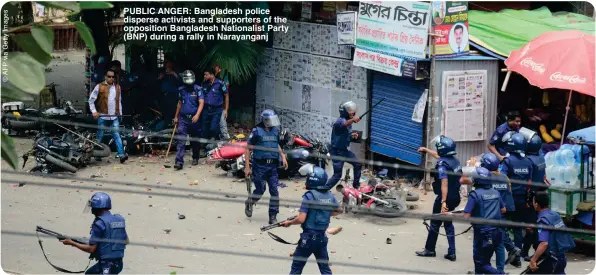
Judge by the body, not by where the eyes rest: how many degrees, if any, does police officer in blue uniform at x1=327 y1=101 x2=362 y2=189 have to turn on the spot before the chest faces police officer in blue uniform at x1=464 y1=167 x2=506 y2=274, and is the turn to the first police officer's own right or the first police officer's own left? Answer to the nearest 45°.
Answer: approximately 45° to the first police officer's own right

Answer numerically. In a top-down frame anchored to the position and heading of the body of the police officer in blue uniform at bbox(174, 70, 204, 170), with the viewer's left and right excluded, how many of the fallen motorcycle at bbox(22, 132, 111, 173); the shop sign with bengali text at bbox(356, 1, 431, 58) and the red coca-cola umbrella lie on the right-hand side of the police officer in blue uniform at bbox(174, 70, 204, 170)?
1

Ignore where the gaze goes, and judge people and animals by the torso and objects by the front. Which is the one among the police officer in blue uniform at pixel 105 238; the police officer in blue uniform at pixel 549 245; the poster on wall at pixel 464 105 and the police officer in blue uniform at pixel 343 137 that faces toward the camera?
the poster on wall

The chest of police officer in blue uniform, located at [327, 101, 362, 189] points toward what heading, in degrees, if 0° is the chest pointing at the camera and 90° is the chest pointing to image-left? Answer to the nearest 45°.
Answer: approximately 270°

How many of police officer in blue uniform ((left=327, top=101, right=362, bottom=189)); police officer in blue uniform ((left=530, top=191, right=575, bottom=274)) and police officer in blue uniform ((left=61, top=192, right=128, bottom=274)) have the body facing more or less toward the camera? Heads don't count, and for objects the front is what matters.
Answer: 0

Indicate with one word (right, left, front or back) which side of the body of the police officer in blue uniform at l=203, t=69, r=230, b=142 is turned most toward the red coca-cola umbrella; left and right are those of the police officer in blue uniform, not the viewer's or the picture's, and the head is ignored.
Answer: left

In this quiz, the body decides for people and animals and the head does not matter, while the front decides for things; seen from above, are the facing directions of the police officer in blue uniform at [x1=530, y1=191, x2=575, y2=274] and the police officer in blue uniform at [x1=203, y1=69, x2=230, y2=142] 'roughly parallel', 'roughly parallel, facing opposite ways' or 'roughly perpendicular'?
roughly perpendicular

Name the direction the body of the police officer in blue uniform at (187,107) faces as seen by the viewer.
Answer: toward the camera

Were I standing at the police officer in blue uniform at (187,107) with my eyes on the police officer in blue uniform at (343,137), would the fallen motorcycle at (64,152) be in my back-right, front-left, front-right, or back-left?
back-right

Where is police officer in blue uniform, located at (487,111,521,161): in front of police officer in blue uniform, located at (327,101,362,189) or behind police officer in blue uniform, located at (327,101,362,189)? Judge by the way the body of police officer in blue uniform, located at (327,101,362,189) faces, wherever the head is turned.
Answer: in front

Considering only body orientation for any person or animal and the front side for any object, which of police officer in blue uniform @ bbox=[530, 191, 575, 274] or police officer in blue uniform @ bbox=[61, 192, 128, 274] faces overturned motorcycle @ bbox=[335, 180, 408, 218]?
police officer in blue uniform @ bbox=[530, 191, 575, 274]

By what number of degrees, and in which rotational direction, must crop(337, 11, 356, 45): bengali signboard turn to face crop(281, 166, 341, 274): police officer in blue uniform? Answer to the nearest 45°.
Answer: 0° — it already faces them

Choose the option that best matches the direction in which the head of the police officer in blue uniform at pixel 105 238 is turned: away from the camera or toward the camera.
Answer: away from the camera
